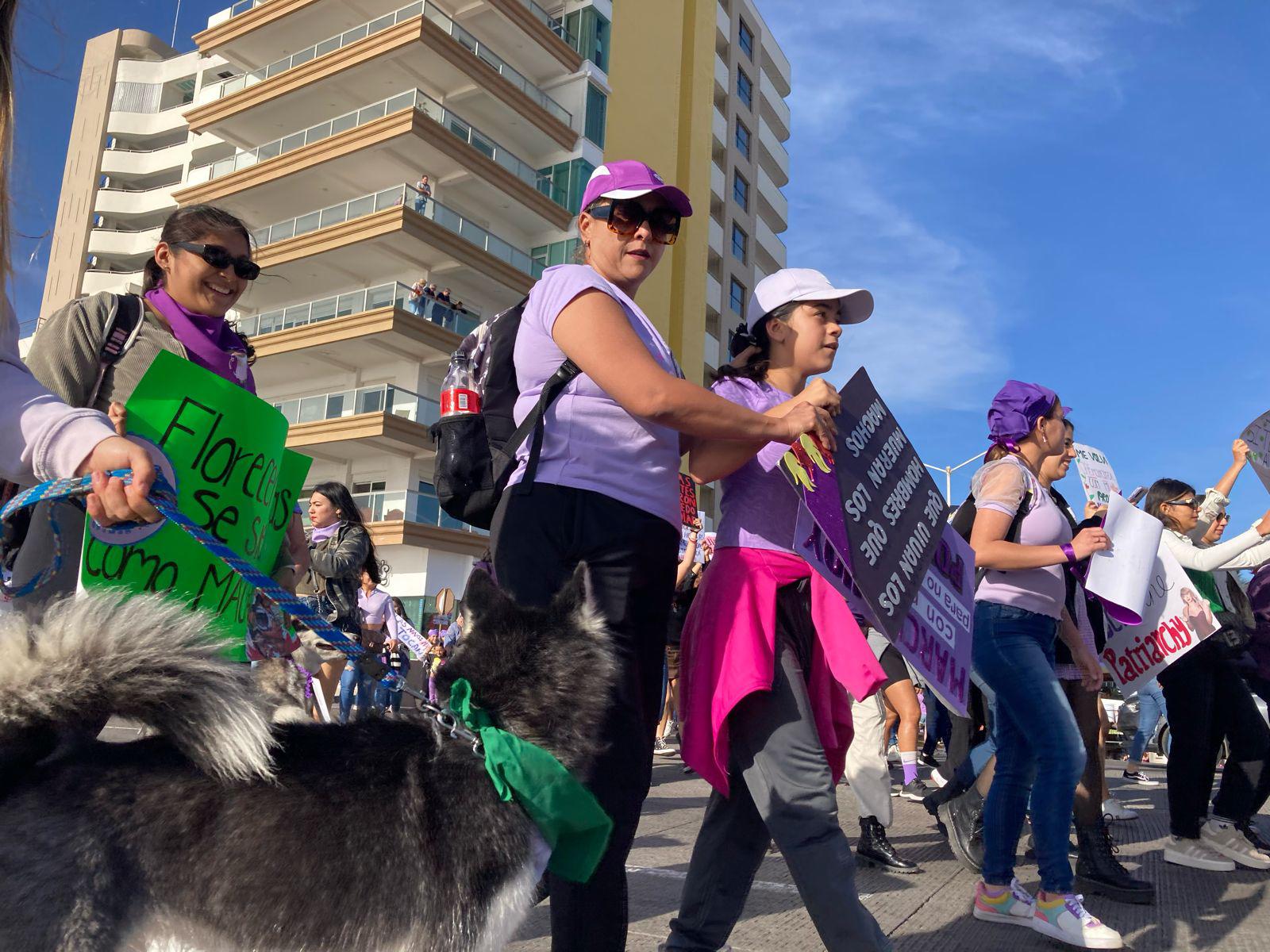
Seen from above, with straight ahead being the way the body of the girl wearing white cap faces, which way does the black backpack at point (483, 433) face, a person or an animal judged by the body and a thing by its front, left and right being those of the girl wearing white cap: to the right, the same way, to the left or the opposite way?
the opposite way

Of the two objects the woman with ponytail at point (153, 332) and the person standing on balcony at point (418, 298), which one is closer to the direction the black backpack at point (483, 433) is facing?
the woman with ponytail

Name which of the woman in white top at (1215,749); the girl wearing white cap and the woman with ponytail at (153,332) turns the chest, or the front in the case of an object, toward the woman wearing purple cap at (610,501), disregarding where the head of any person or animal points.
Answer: the woman with ponytail

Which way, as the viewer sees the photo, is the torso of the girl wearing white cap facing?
to the viewer's right

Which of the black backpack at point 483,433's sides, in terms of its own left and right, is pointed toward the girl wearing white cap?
back

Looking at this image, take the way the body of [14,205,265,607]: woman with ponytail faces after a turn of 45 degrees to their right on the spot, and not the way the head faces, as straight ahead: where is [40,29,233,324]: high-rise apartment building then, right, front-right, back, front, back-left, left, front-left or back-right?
back

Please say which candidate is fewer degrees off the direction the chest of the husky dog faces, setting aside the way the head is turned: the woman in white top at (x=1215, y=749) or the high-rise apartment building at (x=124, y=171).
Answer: the woman in white top

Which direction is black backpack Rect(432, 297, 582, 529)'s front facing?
to the viewer's left

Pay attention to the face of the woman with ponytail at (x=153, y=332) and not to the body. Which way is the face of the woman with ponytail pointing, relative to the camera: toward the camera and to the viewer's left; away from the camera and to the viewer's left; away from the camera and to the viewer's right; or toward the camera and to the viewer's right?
toward the camera and to the viewer's right

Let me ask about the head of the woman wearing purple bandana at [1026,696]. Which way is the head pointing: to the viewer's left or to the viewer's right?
to the viewer's right

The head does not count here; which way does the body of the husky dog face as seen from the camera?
to the viewer's right
